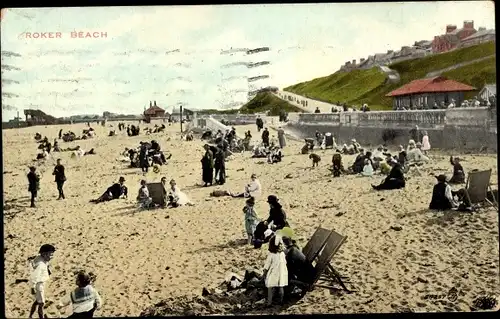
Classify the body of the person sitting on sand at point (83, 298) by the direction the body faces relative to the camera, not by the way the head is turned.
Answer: away from the camera

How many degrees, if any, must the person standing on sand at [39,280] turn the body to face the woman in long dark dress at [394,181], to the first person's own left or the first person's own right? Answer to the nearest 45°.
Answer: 0° — they already face them

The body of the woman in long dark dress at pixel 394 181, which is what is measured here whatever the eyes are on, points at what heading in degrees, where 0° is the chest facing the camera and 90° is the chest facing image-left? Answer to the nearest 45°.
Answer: approximately 90°

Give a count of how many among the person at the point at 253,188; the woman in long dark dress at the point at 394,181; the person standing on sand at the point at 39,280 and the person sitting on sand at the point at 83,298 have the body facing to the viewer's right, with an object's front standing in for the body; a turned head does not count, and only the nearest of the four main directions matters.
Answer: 1

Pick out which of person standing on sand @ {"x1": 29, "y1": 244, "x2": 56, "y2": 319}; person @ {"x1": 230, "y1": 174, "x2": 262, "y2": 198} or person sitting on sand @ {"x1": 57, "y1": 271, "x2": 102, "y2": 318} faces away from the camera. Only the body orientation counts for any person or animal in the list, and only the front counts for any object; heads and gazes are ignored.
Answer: person sitting on sand @ {"x1": 57, "y1": 271, "x2": 102, "y2": 318}

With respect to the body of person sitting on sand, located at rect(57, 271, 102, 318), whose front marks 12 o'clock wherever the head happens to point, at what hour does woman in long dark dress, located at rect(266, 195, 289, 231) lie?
The woman in long dark dress is roughly at 3 o'clock from the person sitting on sand.

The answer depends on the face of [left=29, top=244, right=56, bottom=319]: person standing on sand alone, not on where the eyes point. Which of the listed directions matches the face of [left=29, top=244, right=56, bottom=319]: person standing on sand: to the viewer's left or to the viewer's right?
to the viewer's right
